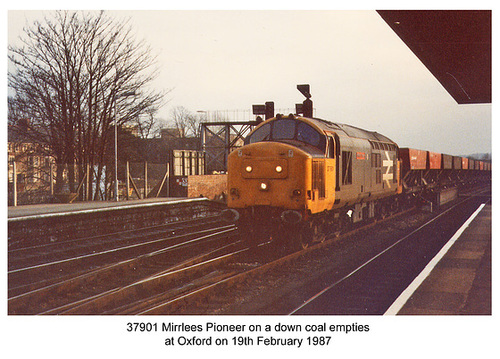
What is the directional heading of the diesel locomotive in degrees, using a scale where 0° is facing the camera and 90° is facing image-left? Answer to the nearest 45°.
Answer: approximately 45°

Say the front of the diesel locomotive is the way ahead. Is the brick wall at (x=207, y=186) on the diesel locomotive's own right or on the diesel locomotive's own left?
on the diesel locomotive's own right

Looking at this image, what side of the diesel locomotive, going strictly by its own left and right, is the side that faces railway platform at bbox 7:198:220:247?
right

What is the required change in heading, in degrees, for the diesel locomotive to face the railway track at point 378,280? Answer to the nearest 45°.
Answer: approximately 90° to its left

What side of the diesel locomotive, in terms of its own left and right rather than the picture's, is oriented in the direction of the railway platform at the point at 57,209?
right
